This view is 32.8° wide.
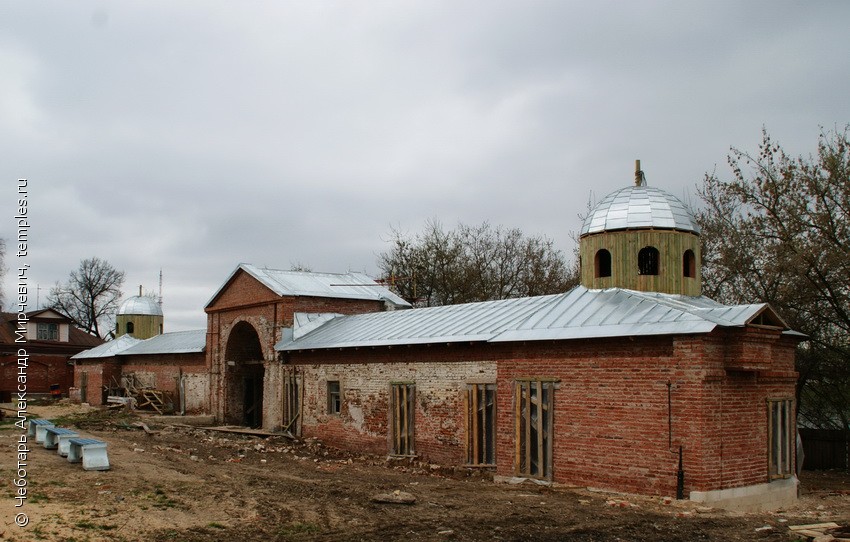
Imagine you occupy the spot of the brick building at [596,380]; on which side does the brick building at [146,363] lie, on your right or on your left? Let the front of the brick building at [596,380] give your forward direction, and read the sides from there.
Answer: on your right

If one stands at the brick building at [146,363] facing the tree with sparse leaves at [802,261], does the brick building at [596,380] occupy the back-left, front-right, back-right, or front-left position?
front-right

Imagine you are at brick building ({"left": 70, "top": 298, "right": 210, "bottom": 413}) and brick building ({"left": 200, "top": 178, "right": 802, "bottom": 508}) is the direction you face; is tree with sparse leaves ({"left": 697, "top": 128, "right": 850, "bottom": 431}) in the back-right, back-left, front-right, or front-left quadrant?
front-left

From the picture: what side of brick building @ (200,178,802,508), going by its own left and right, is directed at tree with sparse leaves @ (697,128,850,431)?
back
